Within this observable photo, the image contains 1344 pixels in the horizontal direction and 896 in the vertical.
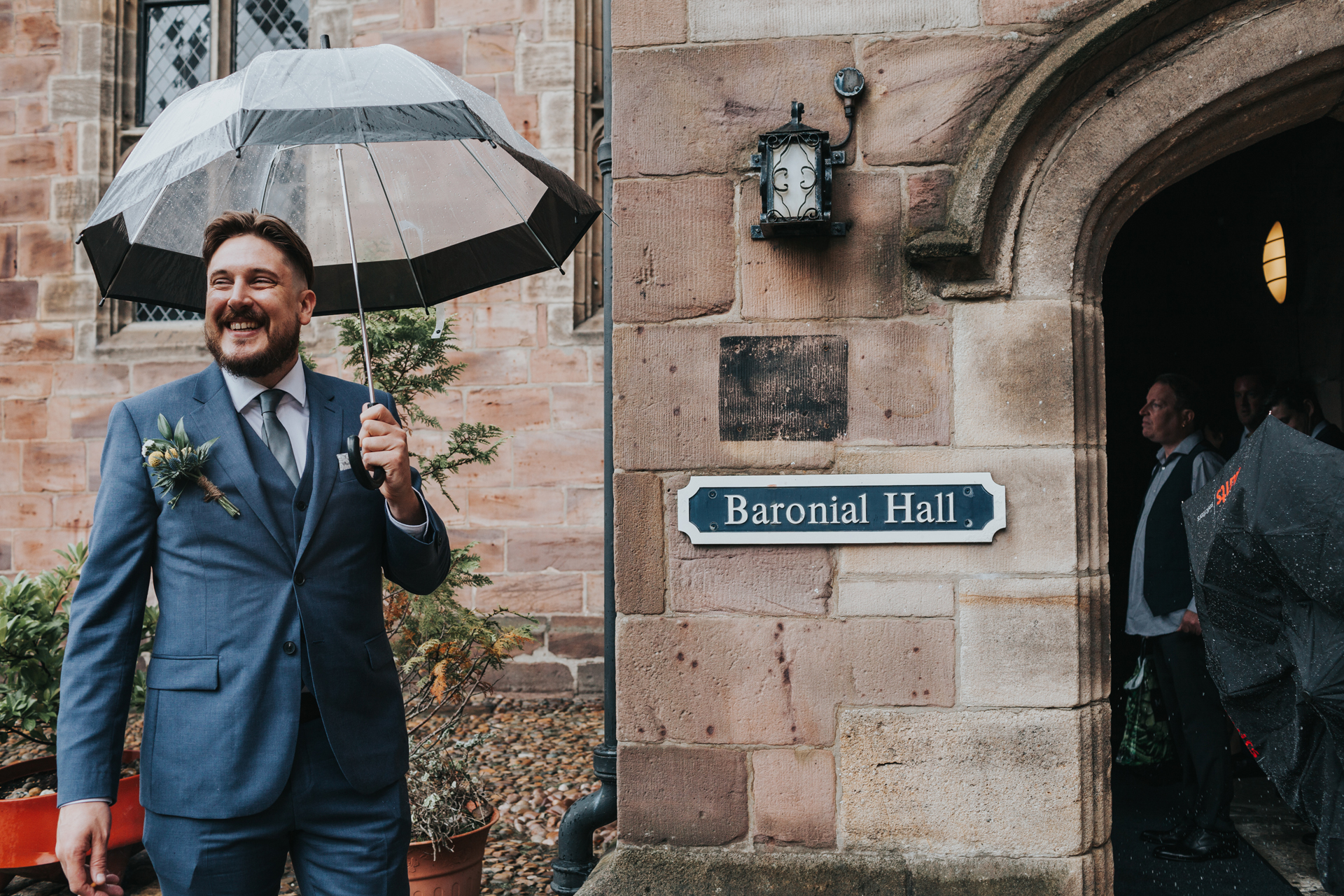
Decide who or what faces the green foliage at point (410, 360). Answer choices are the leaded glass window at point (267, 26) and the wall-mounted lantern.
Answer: the leaded glass window

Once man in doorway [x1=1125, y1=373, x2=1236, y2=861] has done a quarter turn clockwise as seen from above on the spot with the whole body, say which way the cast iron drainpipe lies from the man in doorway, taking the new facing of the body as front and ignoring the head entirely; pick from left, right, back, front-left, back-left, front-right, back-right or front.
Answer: back-left

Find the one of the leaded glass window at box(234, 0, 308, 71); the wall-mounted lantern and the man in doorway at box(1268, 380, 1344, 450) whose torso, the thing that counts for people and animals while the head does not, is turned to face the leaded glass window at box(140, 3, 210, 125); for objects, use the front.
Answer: the man in doorway

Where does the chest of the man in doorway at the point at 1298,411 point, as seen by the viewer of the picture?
to the viewer's left

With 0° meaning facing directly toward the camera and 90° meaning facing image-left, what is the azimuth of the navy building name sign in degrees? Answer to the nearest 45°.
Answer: approximately 0°

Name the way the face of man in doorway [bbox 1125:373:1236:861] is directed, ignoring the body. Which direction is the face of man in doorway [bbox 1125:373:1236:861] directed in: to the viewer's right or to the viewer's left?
to the viewer's left

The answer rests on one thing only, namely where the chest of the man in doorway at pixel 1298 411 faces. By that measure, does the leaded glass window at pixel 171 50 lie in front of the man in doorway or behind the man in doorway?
in front

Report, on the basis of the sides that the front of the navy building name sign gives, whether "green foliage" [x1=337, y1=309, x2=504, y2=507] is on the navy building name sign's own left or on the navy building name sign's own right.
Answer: on the navy building name sign's own right

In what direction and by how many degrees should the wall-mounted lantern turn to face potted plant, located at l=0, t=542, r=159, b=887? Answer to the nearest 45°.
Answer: approximately 90° to its right

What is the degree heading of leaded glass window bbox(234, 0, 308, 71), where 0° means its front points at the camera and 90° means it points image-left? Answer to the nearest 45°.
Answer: approximately 0°
